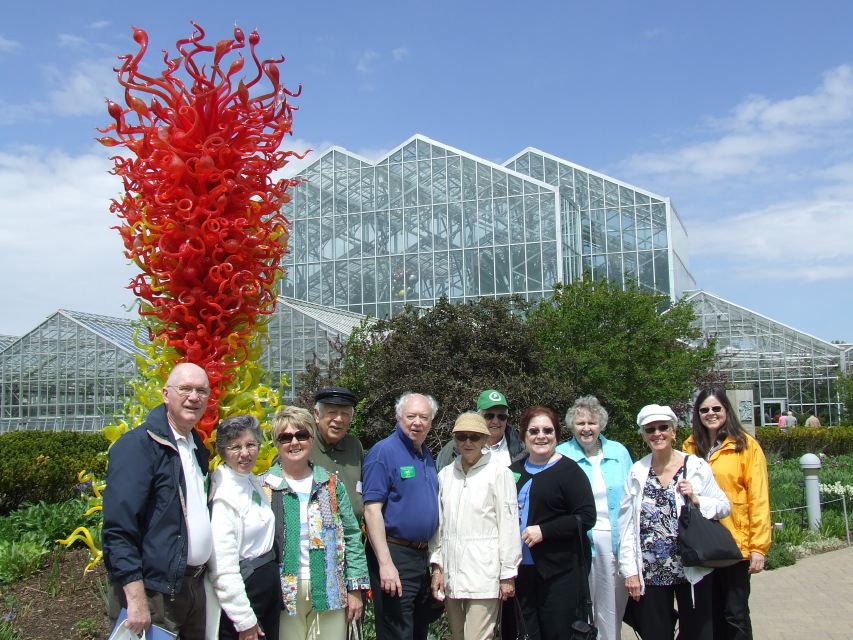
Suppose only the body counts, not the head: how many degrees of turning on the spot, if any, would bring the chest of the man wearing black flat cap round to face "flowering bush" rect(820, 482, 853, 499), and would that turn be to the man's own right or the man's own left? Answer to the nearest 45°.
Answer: approximately 135° to the man's own left

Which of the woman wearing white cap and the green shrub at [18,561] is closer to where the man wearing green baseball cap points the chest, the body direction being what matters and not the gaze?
the woman wearing white cap

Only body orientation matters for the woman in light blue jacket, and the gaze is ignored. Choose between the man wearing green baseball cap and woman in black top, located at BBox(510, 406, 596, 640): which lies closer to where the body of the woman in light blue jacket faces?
the woman in black top

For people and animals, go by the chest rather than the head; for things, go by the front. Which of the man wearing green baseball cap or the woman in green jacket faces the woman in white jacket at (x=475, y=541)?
the man wearing green baseball cap

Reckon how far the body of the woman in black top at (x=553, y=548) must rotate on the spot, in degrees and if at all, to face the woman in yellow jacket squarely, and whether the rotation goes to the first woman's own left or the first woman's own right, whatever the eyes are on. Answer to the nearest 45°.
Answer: approximately 135° to the first woman's own left

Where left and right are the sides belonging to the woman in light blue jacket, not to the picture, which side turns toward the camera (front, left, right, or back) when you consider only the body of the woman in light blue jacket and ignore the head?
front

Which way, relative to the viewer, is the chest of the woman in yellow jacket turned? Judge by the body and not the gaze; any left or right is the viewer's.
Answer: facing the viewer and to the left of the viewer

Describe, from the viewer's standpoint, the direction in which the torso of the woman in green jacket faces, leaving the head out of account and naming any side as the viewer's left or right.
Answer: facing the viewer

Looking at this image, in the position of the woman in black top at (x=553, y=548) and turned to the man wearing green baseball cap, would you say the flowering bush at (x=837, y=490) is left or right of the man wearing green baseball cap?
right

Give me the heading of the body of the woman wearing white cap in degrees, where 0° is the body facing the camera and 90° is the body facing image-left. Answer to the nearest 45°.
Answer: approximately 0°
